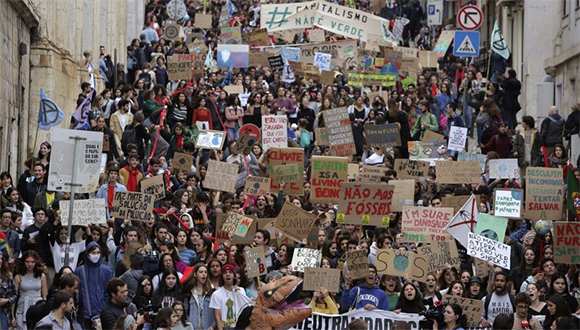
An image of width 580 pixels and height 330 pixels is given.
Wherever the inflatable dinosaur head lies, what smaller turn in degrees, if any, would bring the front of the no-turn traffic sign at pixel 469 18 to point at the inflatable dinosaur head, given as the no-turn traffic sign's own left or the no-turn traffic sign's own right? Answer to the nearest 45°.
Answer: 0° — it already faces it

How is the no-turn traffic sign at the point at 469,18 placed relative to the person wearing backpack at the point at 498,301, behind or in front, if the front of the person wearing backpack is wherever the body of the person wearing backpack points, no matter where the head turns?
behind

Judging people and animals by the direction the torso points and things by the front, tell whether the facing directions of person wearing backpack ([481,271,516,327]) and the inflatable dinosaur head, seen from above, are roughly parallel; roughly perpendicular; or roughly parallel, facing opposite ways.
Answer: roughly perpendicular

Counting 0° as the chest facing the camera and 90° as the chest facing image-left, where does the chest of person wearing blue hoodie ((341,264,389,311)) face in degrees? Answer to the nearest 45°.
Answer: approximately 0°

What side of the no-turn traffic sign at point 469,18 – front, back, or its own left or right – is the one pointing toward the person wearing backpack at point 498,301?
front

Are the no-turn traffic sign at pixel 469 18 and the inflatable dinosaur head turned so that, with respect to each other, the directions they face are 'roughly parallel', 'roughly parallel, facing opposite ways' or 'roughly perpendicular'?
roughly perpendicular

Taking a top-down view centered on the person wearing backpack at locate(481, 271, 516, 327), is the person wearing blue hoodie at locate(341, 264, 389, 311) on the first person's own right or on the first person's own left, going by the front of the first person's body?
on the first person's own right
